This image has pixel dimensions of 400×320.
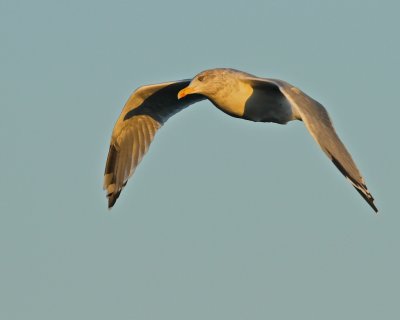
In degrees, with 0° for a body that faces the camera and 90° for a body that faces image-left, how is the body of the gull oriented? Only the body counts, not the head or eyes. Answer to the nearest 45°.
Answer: approximately 45°
